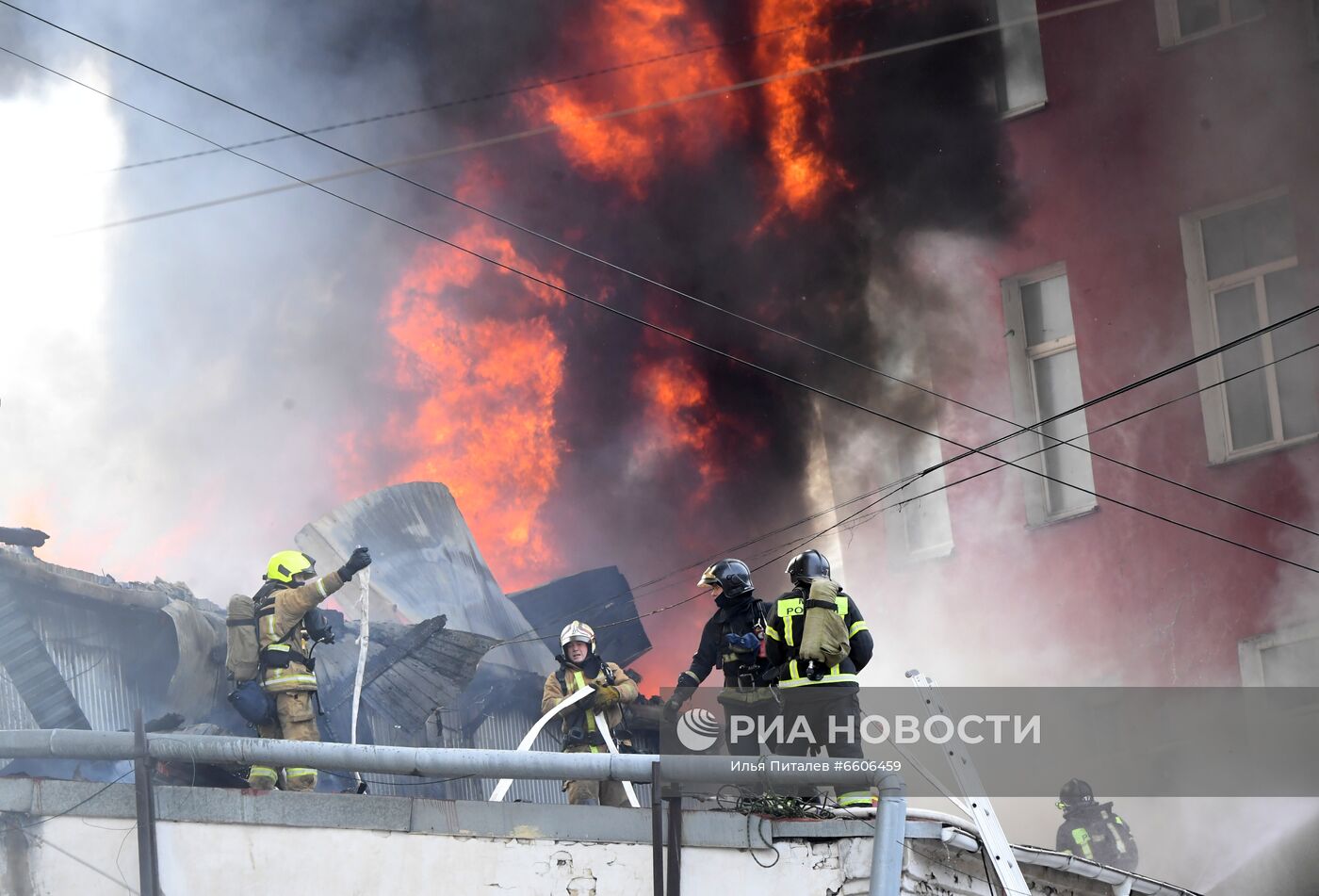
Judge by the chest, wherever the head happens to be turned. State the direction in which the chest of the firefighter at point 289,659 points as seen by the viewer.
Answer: to the viewer's right

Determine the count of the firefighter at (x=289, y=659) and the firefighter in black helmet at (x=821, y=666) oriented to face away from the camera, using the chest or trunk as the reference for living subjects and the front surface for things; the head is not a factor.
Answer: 1

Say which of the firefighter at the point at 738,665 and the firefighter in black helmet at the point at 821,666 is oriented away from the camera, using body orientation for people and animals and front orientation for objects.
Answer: the firefighter in black helmet

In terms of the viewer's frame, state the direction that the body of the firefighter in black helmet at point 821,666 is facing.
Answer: away from the camera

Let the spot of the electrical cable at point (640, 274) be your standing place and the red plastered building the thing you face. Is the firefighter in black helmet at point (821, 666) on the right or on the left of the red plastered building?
right

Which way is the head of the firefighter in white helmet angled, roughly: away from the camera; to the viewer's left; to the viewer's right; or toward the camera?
toward the camera

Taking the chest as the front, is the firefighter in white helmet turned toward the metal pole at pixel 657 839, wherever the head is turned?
yes

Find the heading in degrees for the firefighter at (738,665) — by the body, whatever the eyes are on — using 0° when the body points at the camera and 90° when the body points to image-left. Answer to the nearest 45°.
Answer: approximately 45°

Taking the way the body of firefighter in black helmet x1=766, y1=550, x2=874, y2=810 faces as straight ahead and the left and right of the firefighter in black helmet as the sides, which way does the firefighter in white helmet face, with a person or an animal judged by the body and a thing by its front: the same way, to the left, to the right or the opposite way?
the opposite way

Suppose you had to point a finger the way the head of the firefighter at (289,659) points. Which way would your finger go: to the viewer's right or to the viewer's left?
to the viewer's right

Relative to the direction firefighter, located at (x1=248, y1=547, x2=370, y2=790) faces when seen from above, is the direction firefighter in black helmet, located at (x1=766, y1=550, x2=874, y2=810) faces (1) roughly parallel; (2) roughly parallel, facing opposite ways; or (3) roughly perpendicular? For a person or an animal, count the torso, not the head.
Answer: roughly perpendicular

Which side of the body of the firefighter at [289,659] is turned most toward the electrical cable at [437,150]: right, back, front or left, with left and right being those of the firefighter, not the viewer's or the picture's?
left

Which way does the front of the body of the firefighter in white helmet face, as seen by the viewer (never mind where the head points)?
toward the camera
